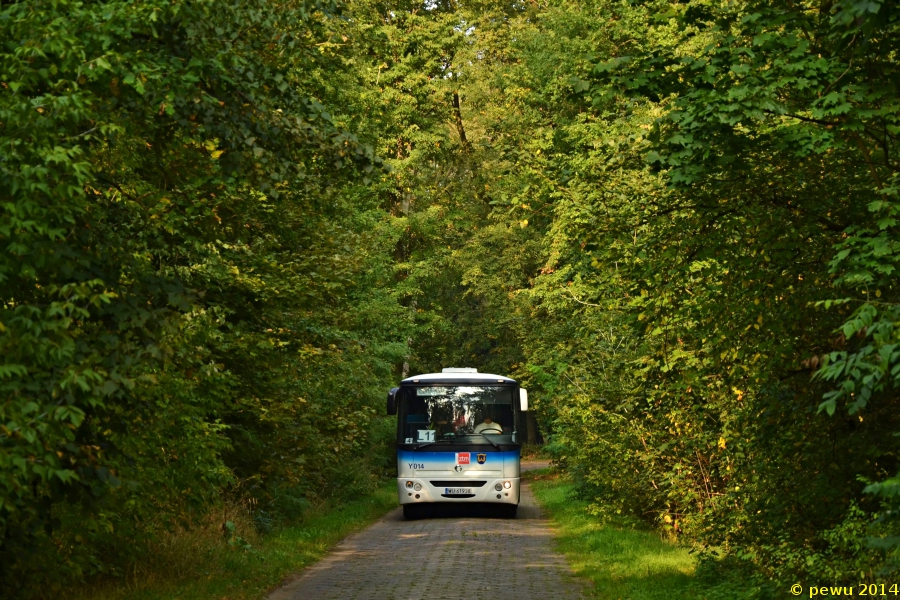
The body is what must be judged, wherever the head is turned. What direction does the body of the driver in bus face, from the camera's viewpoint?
toward the camera

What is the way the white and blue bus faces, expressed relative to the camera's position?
facing the viewer
